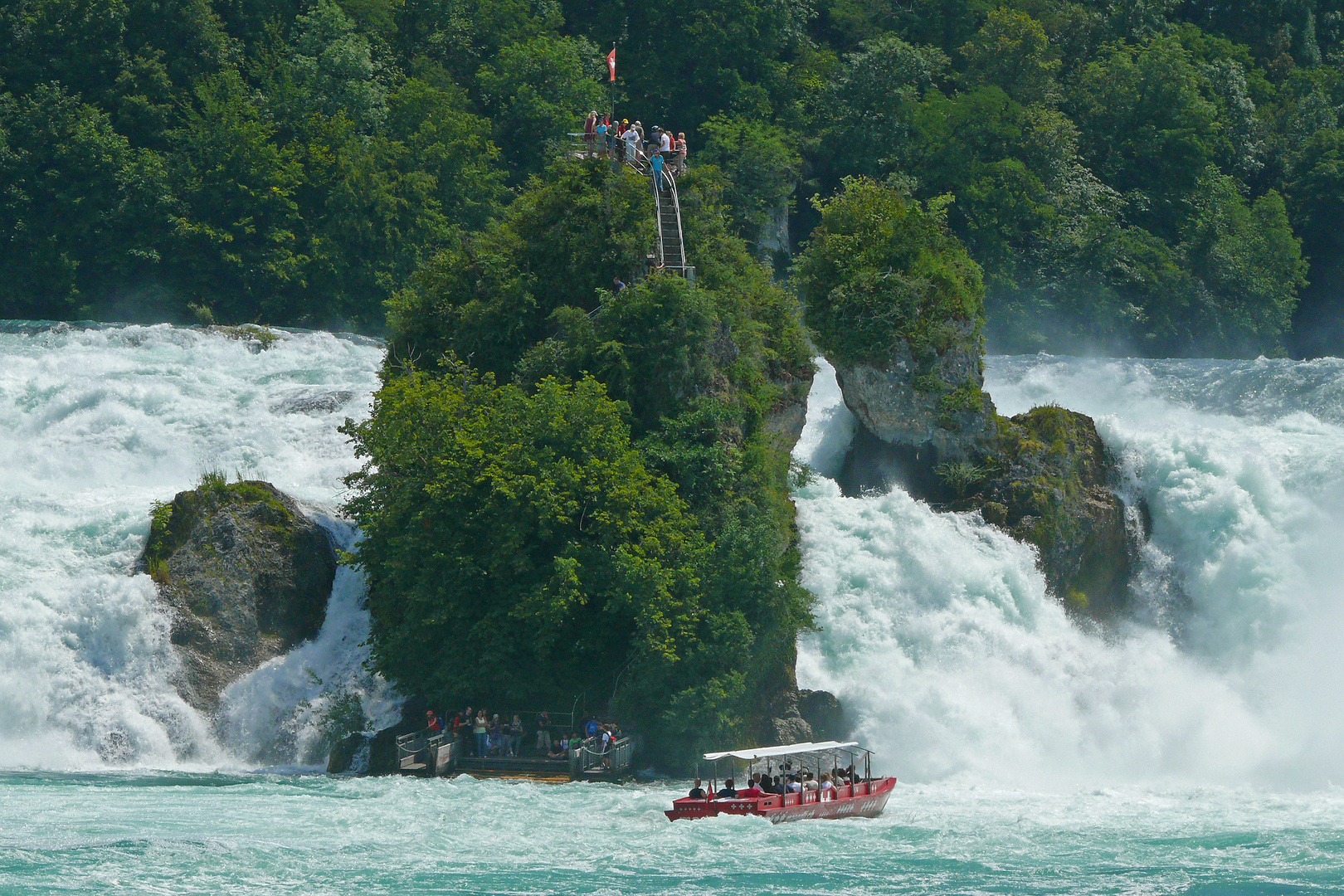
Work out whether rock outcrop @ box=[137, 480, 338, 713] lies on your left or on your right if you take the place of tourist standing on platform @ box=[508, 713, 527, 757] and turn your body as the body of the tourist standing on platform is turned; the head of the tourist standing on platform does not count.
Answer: on your right

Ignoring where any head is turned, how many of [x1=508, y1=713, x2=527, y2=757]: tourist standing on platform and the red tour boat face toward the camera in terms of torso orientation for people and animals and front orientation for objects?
1

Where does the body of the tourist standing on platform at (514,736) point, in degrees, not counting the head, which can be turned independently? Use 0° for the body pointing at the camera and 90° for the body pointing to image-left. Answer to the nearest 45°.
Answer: approximately 0°

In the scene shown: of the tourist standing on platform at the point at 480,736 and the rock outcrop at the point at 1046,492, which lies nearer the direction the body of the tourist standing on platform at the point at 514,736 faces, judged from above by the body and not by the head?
the tourist standing on platform

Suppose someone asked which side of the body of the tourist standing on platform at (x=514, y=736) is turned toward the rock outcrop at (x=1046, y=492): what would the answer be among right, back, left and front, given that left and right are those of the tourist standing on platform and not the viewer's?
left
